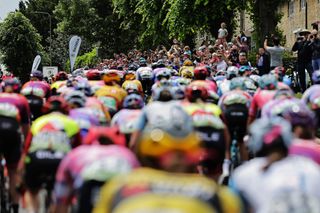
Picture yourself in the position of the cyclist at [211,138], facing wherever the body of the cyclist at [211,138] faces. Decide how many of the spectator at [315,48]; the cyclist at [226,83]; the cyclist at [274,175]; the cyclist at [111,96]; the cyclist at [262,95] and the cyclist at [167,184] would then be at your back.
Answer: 2

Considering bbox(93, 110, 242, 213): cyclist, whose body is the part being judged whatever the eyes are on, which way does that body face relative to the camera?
away from the camera

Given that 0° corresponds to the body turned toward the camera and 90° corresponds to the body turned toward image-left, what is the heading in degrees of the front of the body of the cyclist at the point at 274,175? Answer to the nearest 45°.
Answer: approximately 180°

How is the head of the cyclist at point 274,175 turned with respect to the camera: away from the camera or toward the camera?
away from the camera

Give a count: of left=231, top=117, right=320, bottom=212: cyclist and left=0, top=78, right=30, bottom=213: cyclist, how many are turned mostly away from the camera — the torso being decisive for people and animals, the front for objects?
2

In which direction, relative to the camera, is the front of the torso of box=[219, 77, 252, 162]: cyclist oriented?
away from the camera

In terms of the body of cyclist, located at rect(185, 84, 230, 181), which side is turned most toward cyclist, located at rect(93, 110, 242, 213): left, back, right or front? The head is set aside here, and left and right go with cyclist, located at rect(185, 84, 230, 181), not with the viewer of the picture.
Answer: back

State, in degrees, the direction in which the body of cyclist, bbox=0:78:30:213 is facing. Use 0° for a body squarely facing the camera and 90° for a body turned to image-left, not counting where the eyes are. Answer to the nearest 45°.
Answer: approximately 180°

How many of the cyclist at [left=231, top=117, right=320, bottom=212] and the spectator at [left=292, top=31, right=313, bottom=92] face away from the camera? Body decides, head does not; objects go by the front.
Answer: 1

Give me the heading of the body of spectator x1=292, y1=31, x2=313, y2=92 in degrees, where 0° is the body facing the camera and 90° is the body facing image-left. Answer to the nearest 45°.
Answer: approximately 45°

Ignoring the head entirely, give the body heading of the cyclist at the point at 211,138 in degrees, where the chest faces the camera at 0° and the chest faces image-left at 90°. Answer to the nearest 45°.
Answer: approximately 180°

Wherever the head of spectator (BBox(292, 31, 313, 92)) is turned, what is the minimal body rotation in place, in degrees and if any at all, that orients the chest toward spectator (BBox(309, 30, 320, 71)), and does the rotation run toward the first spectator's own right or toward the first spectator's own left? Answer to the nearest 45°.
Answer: approximately 90° to the first spectator's own left
